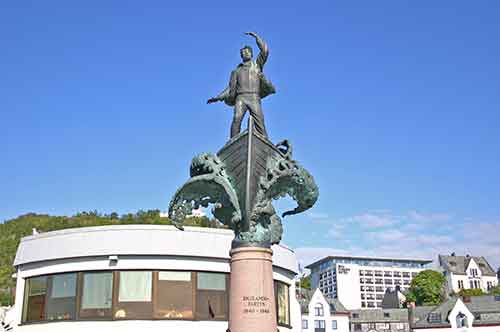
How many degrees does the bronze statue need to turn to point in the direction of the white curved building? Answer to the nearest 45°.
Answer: approximately 180°

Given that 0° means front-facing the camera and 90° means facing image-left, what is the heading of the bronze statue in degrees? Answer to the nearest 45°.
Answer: approximately 0°
